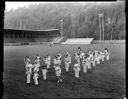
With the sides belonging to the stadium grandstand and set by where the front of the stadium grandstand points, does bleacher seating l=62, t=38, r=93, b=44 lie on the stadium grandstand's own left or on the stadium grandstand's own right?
on the stadium grandstand's own left
